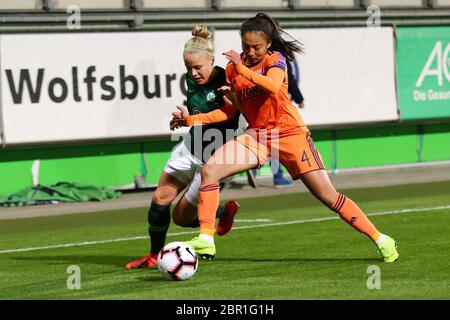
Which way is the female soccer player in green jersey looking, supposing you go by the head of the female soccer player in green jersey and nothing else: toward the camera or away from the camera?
toward the camera

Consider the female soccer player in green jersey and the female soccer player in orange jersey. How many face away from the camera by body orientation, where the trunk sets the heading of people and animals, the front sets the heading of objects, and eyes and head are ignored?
0

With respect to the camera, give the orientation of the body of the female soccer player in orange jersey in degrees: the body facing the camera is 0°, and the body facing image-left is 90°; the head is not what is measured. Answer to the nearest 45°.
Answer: approximately 45°

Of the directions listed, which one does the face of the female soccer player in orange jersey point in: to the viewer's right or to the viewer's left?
to the viewer's left
